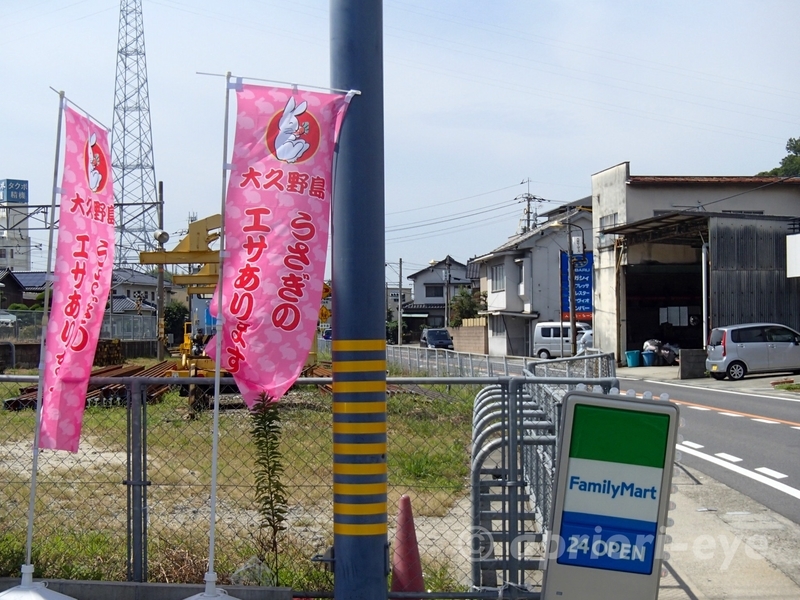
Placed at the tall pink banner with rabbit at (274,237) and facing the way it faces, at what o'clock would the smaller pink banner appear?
The smaller pink banner is roughly at 4 o'clock from the tall pink banner with rabbit.

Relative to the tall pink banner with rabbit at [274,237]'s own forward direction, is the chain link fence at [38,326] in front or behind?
behind

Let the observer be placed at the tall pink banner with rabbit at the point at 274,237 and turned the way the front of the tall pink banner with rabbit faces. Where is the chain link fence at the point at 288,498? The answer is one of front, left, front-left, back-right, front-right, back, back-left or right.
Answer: back

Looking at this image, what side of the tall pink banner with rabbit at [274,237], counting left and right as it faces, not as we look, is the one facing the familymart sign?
left

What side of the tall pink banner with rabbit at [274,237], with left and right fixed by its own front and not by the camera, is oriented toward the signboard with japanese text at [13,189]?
back

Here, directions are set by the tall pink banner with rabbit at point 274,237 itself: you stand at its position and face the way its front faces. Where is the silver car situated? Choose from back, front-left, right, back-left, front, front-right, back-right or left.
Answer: back-left

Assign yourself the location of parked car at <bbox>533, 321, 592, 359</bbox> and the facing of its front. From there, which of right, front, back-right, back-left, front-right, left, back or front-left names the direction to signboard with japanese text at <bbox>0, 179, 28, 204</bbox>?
back

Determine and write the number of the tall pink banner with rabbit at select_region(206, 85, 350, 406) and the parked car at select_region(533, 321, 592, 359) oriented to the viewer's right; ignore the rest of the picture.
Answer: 1

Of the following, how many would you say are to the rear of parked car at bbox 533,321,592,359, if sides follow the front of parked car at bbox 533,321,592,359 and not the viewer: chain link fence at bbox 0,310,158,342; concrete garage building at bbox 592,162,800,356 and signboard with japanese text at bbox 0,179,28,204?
2

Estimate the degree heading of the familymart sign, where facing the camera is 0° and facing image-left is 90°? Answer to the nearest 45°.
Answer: approximately 0°

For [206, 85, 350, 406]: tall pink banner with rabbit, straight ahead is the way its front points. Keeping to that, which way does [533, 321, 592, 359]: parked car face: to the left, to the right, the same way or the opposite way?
to the left

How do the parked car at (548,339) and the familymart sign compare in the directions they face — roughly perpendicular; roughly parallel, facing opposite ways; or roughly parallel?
roughly perpendicular

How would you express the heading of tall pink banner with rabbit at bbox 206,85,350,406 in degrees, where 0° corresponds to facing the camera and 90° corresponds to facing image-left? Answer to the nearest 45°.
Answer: approximately 0°
